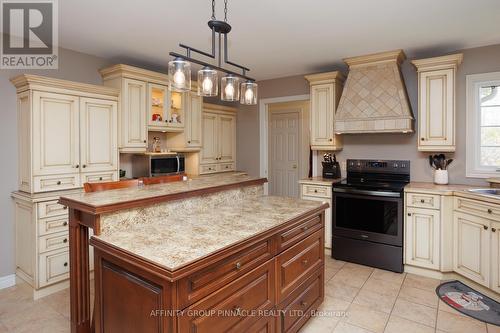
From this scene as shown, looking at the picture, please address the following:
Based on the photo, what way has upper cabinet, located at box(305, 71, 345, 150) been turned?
toward the camera

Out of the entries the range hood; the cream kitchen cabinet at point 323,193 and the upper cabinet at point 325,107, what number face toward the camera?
3

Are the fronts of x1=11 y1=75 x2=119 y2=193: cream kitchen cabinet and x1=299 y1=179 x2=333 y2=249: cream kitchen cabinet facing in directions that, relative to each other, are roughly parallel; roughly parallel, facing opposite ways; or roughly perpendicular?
roughly perpendicular

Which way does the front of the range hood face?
toward the camera

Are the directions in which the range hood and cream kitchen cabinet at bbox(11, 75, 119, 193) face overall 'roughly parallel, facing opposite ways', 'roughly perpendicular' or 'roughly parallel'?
roughly perpendicular

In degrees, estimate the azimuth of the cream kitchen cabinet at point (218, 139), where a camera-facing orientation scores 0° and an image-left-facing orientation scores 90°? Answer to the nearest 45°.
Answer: approximately 315°

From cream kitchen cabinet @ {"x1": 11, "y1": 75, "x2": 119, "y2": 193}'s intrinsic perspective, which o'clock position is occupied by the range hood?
The range hood is roughly at 11 o'clock from the cream kitchen cabinet.

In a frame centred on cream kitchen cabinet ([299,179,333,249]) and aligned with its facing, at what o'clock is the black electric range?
The black electric range is roughly at 10 o'clock from the cream kitchen cabinet.

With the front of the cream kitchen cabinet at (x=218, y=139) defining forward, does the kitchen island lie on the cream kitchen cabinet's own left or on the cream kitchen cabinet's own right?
on the cream kitchen cabinet's own right

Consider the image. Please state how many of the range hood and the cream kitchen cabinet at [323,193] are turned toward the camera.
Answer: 2

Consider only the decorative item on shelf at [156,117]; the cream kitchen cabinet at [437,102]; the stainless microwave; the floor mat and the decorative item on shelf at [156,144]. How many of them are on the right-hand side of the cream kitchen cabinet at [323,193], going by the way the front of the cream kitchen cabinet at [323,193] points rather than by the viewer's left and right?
3

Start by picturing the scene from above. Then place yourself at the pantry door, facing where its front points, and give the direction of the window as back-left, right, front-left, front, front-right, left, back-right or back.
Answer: left

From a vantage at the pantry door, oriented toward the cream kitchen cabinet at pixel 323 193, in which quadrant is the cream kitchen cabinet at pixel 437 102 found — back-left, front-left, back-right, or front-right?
front-left

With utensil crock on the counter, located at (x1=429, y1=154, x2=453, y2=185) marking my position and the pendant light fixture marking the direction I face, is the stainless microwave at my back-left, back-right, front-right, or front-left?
front-right
